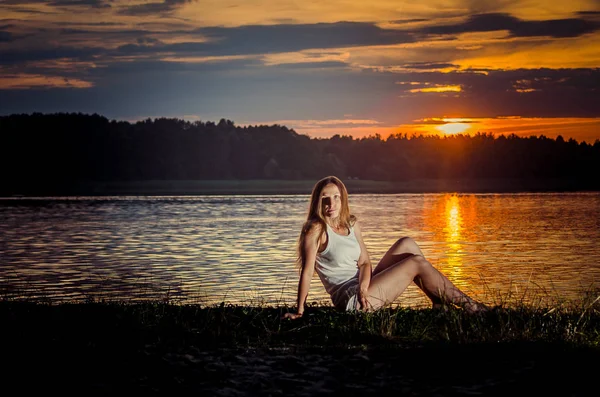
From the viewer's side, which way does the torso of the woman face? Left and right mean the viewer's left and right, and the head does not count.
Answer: facing the viewer and to the right of the viewer
